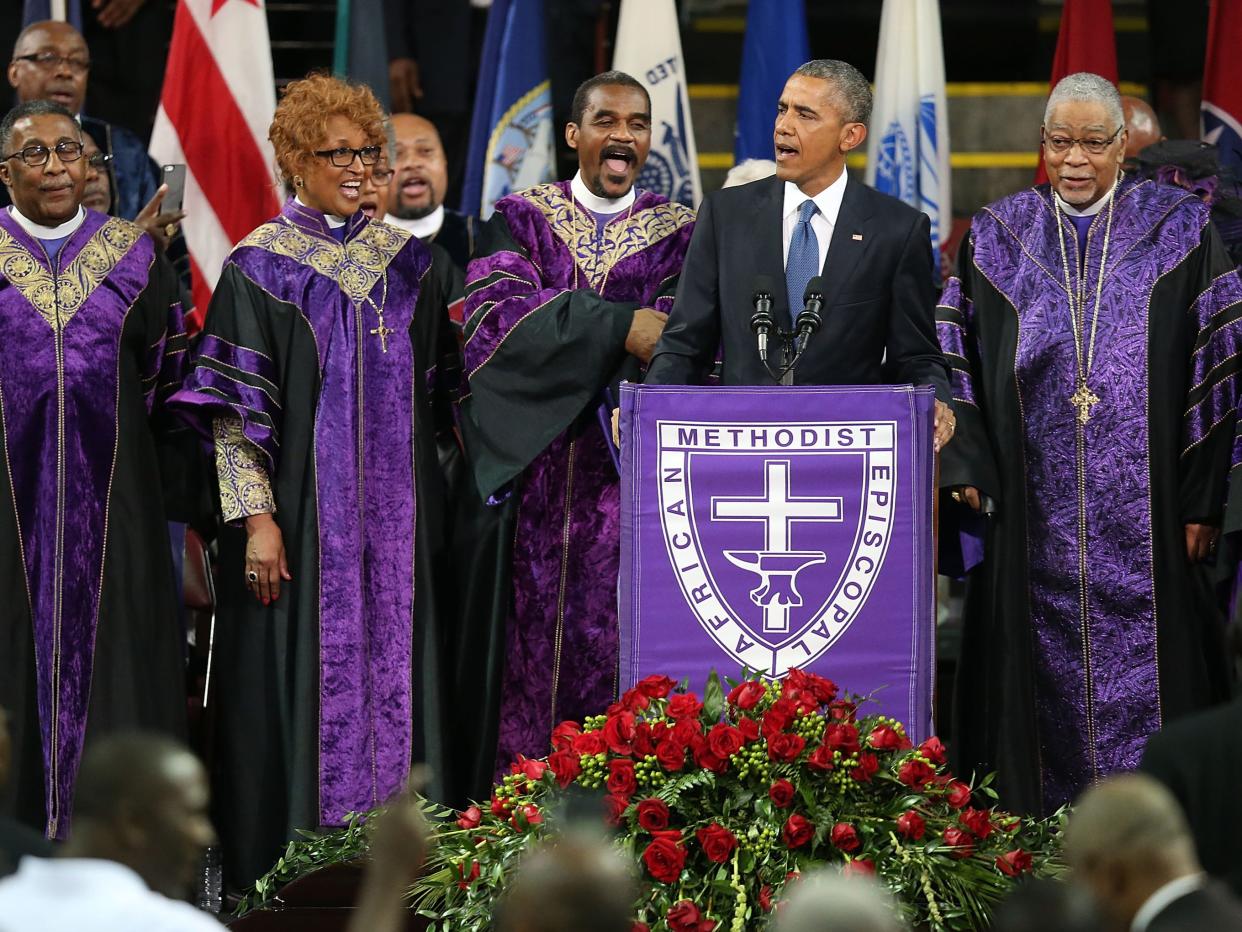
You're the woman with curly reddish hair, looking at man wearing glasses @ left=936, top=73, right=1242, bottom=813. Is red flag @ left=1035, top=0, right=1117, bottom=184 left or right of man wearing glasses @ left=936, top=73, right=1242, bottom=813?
left

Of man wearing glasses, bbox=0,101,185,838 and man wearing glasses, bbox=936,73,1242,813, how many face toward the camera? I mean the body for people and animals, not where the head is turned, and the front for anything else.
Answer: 2

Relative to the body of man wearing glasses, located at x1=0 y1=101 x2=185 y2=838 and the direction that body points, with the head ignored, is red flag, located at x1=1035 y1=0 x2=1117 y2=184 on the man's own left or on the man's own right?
on the man's own left

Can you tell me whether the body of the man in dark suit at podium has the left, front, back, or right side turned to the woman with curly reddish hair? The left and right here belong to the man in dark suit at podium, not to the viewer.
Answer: right

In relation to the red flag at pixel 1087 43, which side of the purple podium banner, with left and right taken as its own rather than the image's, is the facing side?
back
